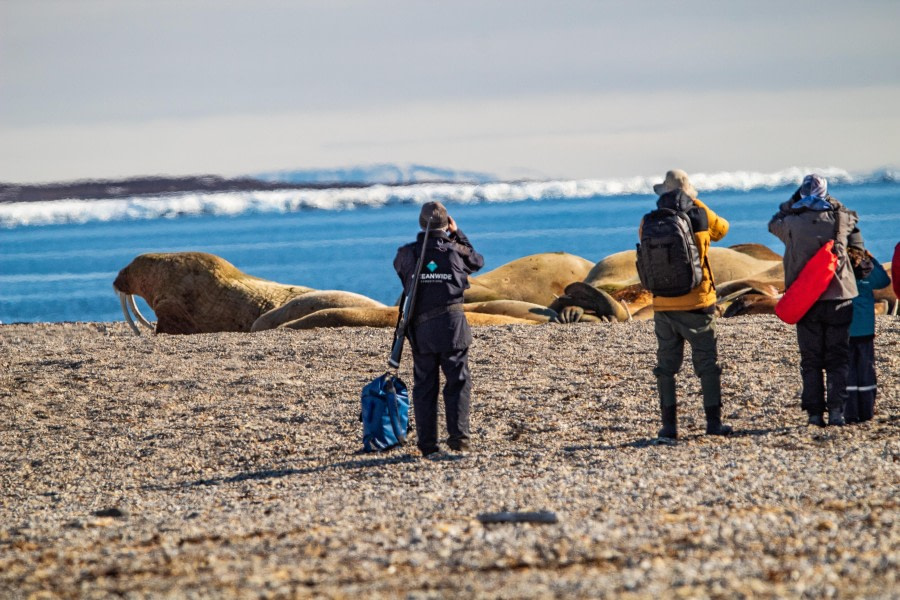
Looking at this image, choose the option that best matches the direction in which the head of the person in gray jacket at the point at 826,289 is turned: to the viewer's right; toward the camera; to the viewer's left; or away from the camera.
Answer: away from the camera

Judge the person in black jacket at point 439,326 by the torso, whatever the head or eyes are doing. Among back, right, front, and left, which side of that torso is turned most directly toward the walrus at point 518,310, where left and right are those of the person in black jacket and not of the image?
front

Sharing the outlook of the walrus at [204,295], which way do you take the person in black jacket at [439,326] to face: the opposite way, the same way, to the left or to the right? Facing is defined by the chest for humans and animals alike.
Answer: to the right

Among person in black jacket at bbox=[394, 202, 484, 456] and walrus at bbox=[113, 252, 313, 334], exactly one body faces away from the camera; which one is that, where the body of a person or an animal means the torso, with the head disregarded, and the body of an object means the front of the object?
the person in black jacket

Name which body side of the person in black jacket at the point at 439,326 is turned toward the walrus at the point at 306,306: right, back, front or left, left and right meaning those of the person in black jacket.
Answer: front

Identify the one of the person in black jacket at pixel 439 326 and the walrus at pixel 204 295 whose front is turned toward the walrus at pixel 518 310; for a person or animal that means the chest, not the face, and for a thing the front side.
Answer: the person in black jacket

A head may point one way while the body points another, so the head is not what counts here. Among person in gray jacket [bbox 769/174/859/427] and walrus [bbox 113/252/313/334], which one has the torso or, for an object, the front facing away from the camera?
the person in gray jacket

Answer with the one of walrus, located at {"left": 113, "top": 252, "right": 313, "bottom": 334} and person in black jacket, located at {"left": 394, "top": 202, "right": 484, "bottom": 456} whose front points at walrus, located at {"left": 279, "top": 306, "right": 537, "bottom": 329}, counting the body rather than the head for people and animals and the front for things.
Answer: the person in black jacket

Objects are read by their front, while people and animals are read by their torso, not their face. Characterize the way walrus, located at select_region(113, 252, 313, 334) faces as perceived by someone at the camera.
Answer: facing to the left of the viewer

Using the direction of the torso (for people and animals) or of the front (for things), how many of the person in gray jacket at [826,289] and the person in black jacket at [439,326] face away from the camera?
2

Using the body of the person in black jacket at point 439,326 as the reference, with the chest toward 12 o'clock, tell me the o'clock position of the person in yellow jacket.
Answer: The person in yellow jacket is roughly at 3 o'clock from the person in black jacket.

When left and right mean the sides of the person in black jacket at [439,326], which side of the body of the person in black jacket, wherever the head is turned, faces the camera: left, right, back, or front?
back

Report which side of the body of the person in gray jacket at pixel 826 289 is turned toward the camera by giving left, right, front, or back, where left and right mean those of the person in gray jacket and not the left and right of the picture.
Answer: back

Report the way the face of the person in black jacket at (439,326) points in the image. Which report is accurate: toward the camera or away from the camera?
away from the camera
